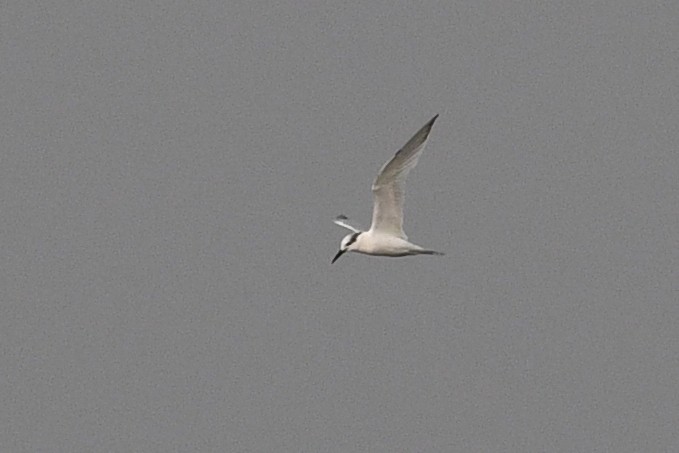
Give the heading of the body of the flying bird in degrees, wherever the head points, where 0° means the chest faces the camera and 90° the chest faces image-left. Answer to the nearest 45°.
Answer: approximately 90°
